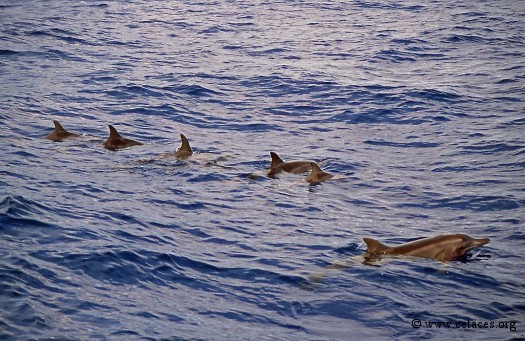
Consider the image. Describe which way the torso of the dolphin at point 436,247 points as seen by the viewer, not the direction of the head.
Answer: to the viewer's right

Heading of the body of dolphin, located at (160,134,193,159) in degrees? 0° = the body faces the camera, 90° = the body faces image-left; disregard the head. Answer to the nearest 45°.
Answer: approximately 270°

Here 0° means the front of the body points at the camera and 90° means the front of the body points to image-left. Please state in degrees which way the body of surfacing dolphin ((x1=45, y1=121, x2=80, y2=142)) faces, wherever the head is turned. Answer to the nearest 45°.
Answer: approximately 270°

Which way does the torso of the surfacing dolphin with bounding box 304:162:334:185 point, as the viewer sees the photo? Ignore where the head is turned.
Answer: to the viewer's right

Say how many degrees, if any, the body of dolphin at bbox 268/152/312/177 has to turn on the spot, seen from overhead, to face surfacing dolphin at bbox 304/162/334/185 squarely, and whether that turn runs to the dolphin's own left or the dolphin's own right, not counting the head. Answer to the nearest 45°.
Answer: approximately 45° to the dolphin's own right

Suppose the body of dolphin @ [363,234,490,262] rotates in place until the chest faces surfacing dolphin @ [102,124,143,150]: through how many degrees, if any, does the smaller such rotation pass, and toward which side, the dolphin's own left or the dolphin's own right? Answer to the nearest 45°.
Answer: approximately 135° to the dolphin's own left

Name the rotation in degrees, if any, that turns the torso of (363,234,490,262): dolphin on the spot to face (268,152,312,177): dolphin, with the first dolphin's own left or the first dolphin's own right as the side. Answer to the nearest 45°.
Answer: approximately 135° to the first dolphin's own left
